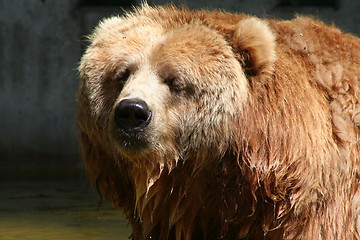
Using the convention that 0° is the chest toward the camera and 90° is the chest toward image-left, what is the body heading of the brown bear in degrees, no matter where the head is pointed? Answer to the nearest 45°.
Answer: approximately 45°
